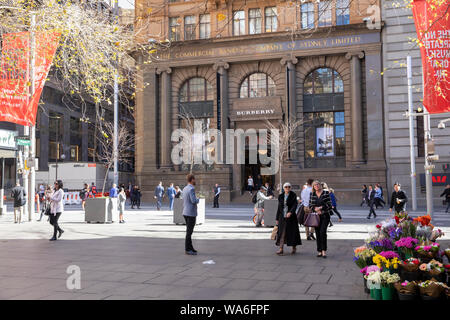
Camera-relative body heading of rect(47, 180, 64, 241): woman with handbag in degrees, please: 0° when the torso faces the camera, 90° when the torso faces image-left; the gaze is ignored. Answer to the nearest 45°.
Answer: approximately 90°

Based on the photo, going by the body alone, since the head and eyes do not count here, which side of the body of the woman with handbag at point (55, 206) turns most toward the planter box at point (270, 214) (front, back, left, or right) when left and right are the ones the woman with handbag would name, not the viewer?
back

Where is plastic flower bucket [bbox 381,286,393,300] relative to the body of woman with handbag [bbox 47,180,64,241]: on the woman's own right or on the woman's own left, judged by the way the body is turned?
on the woman's own left

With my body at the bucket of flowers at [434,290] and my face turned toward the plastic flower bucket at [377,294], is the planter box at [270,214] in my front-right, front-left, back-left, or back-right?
front-right

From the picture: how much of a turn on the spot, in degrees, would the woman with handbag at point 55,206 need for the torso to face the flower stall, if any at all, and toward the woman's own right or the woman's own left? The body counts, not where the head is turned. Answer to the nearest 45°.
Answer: approximately 135° to the woman's own left
